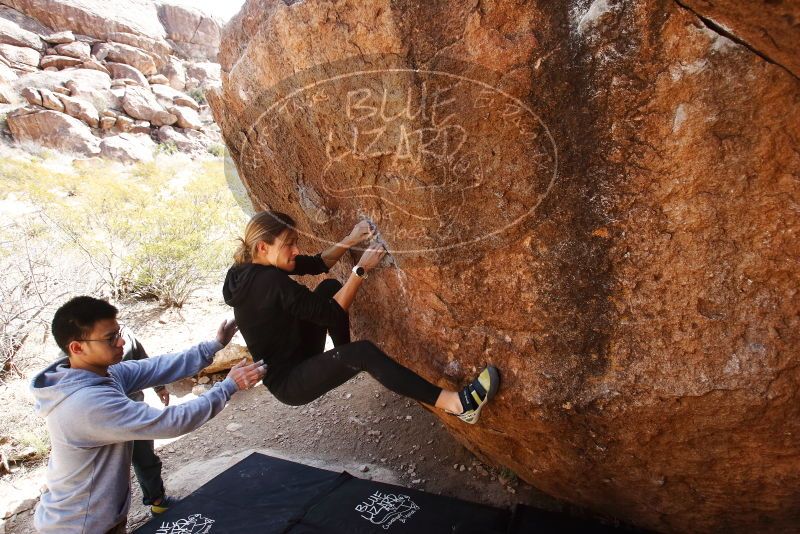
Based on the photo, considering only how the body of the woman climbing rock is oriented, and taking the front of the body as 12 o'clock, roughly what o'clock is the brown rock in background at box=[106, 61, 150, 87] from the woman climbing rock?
The brown rock in background is roughly at 8 o'clock from the woman climbing rock.

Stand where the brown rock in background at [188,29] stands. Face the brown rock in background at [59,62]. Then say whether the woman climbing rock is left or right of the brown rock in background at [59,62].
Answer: left

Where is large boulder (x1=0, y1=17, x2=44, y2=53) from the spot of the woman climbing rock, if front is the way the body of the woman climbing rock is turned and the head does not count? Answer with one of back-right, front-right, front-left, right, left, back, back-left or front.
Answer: back-left

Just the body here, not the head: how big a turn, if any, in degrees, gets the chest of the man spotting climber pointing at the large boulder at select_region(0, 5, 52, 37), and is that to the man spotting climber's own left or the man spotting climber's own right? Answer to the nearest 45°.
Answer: approximately 90° to the man spotting climber's own left

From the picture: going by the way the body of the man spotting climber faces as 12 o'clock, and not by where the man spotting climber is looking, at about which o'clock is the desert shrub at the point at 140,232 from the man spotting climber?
The desert shrub is roughly at 9 o'clock from the man spotting climber.

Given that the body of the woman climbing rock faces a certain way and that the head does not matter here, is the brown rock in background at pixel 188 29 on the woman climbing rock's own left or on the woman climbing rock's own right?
on the woman climbing rock's own left

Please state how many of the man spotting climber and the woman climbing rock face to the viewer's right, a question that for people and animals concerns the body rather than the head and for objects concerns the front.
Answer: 2

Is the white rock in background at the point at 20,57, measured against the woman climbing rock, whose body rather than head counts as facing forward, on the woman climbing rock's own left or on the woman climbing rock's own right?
on the woman climbing rock's own left

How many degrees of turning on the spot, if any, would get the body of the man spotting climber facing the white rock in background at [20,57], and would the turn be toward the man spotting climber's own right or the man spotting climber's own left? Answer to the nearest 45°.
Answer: approximately 90° to the man spotting climber's own left

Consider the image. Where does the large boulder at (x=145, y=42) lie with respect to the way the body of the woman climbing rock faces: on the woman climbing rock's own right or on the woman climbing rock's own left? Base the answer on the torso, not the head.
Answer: on the woman climbing rock's own left

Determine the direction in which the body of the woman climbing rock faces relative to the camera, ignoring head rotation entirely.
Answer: to the viewer's right

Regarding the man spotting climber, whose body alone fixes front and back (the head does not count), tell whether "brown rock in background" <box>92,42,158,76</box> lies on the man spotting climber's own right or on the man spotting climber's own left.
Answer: on the man spotting climber's own left

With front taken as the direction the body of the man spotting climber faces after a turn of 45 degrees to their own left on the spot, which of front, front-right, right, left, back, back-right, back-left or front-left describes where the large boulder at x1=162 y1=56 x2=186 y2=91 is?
front-left

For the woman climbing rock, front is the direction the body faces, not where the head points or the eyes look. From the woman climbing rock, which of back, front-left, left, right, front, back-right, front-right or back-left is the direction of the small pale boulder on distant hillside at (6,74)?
back-left

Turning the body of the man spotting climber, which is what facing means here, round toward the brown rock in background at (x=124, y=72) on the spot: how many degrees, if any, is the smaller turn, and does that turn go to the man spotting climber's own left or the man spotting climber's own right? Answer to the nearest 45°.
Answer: approximately 90° to the man spotting climber's own left

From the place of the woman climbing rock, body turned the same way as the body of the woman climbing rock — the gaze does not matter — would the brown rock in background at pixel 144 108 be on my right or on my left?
on my left

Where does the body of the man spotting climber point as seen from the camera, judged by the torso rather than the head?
to the viewer's right

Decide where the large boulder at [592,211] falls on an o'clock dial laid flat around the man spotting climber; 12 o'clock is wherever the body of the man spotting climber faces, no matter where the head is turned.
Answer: The large boulder is roughly at 1 o'clock from the man spotting climber.
